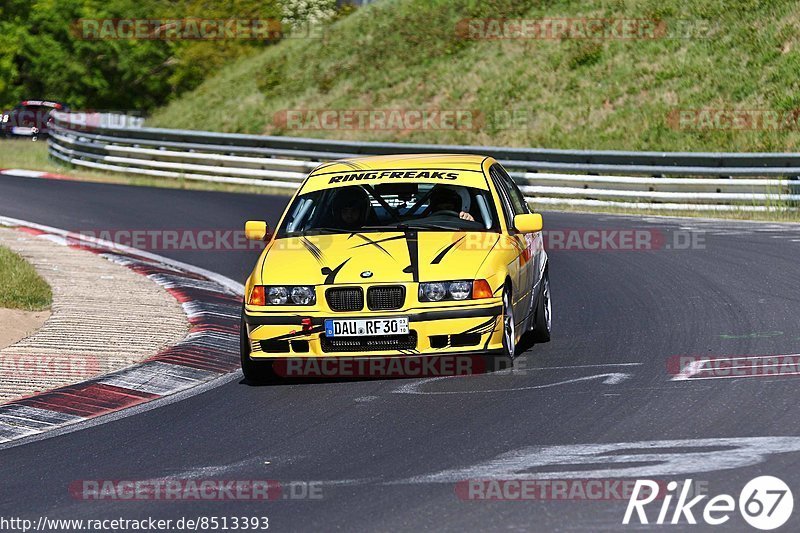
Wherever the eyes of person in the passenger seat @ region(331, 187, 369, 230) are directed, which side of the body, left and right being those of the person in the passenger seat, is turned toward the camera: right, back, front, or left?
front

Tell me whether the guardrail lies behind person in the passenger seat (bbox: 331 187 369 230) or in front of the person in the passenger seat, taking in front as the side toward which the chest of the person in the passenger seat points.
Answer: behind

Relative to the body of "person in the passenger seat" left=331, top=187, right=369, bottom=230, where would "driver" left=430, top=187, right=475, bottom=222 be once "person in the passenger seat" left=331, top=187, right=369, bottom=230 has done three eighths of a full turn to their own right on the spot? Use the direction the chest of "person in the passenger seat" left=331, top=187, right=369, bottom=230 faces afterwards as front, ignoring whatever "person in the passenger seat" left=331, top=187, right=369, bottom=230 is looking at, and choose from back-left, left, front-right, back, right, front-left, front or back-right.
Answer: back-right
